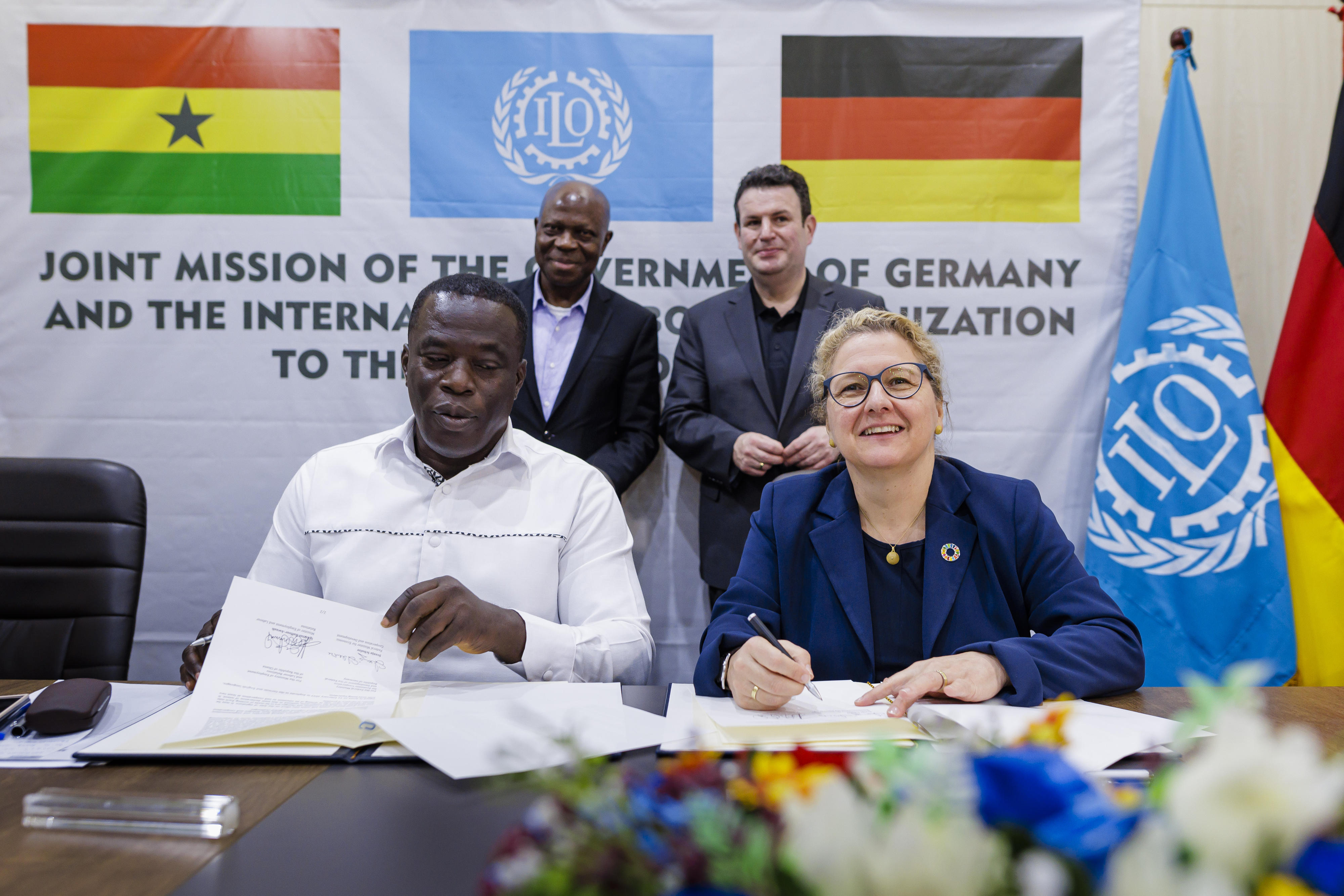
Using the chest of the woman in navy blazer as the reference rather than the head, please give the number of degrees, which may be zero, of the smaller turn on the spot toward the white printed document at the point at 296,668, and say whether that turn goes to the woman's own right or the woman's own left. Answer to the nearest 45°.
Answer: approximately 45° to the woman's own right

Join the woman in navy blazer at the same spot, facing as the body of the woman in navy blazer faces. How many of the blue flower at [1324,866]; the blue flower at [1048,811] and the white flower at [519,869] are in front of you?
3

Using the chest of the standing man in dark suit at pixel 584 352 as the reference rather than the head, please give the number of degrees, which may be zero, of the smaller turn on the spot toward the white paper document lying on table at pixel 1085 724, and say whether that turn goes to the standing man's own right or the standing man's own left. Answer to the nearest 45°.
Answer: approximately 45° to the standing man's own left

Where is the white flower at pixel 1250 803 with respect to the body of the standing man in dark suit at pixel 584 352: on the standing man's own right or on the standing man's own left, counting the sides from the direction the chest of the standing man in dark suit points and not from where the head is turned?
on the standing man's own left
